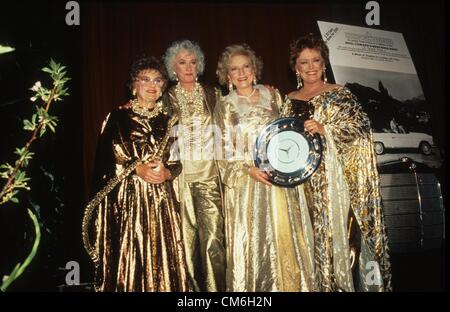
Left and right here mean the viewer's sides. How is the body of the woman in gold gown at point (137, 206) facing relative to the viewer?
facing the viewer and to the right of the viewer

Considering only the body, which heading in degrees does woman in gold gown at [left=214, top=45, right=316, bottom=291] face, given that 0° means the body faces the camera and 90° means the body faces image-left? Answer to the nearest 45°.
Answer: approximately 0°

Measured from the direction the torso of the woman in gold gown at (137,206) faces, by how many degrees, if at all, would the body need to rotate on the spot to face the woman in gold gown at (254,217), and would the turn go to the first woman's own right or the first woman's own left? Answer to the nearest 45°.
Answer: approximately 45° to the first woman's own left

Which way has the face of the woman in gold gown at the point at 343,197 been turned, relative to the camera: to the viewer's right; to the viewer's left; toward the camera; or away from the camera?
toward the camera

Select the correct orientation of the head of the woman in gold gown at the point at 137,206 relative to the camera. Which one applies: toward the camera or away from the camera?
toward the camera

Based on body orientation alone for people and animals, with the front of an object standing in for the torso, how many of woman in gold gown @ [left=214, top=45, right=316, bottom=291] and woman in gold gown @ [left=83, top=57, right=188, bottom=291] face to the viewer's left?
0

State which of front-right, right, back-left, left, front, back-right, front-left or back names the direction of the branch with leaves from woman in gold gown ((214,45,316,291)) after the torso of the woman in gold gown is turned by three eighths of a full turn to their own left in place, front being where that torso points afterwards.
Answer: back-left

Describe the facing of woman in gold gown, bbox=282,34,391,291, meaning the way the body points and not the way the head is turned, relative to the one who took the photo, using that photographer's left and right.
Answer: facing the viewer and to the left of the viewer

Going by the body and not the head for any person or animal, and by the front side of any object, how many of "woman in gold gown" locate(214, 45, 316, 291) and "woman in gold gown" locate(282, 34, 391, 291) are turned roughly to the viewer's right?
0

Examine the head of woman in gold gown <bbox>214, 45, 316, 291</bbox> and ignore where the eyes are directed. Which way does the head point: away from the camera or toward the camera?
toward the camera

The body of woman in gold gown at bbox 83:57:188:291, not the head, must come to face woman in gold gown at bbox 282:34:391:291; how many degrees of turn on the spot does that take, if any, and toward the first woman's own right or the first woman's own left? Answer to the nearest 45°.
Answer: approximately 45° to the first woman's own left
